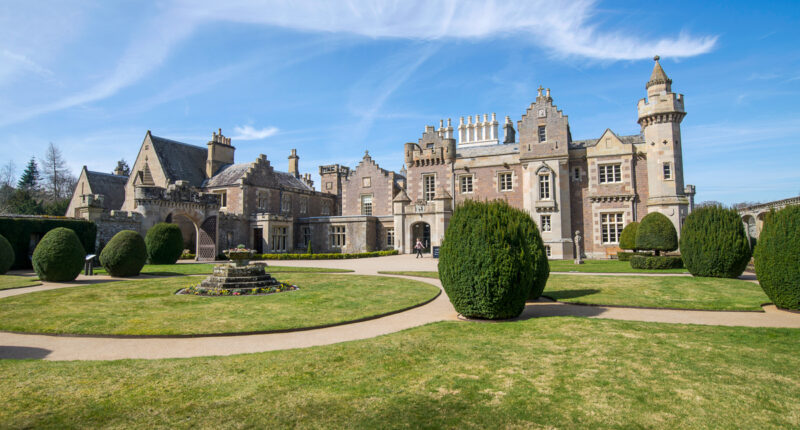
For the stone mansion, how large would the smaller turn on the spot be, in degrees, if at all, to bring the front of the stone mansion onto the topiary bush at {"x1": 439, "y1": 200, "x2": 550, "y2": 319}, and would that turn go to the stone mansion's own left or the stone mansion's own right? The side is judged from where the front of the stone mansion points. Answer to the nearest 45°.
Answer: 0° — it already faces it

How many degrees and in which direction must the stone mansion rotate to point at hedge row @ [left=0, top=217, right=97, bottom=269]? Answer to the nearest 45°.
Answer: approximately 45° to its right

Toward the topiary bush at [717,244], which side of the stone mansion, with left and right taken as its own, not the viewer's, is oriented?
front

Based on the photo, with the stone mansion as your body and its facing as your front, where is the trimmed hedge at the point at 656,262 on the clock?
The trimmed hedge is roughly at 11 o'clock from the stone mansion.

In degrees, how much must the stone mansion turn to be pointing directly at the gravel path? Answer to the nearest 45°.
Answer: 0° — it already faces it

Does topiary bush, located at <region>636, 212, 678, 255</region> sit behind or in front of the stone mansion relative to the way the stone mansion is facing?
in front

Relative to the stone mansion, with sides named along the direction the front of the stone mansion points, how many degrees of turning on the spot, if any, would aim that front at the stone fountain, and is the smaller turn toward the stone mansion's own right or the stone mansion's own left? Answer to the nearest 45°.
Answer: approximately 45° to the stone mansion's own right

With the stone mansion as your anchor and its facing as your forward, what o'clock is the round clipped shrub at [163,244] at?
The round clipped shrub is roughly at 2 o'clock from the stone mansion.

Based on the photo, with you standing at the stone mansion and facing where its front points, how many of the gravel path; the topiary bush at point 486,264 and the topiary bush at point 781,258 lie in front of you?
3

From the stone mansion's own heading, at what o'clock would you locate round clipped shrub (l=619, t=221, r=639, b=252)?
The round clipped shrub is roughly at 10 o'clock from the stone mansion.

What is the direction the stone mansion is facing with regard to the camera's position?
facing the viewer
